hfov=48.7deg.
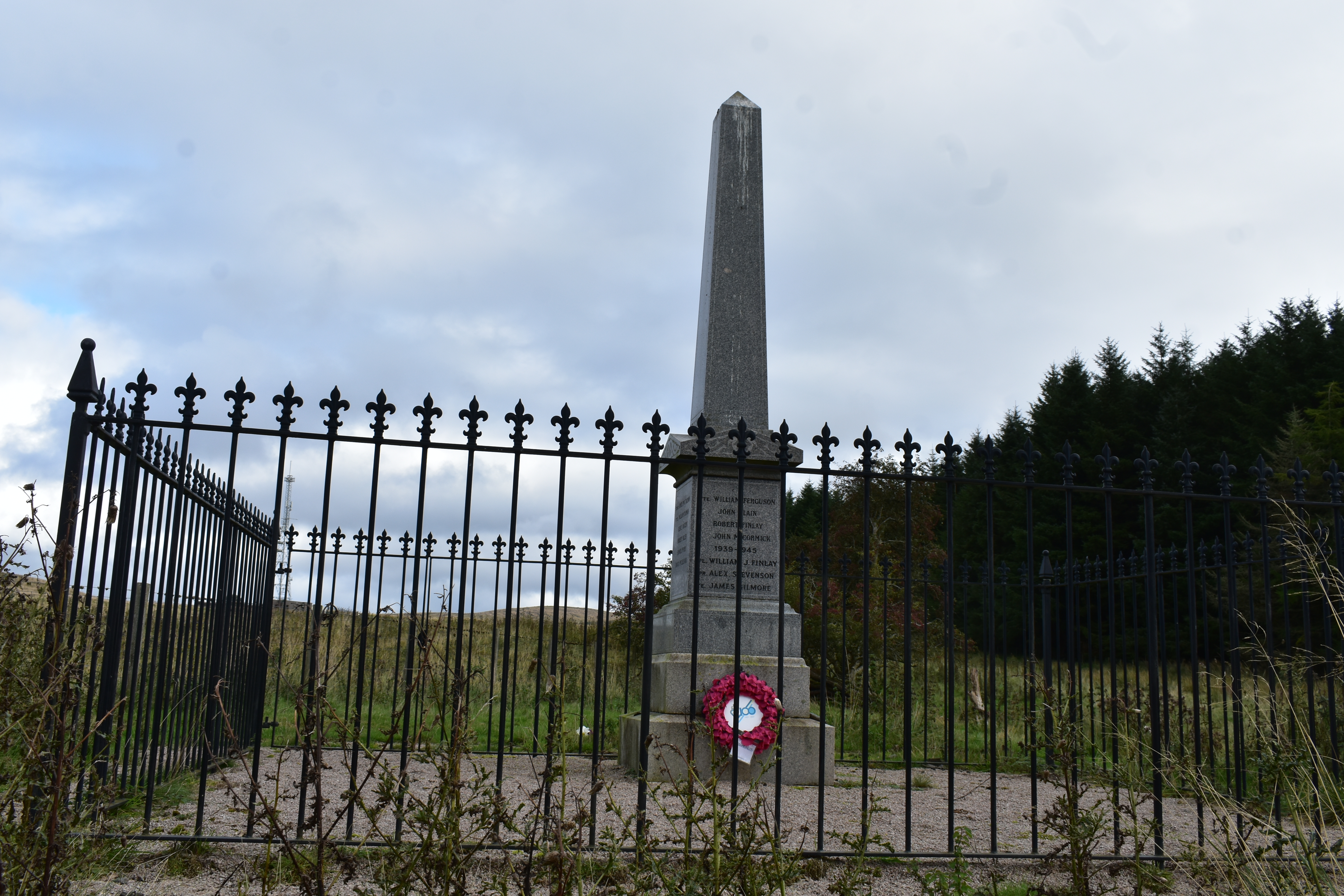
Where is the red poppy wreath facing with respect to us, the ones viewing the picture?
facing the viewer
